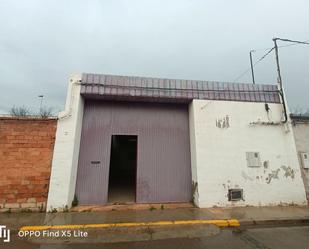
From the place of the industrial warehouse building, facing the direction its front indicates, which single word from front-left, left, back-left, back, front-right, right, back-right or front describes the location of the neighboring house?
left

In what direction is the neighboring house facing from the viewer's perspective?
toward the camera

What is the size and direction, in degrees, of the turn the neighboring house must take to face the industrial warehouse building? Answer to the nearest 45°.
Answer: approximately 45° to its right

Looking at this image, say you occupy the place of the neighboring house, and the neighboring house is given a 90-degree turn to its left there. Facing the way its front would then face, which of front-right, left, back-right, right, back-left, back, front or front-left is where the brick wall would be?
back-right

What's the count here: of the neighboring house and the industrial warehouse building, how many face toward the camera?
2

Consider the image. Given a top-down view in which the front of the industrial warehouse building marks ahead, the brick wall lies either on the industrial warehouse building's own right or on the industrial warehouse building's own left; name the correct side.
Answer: on the industrial warehouse building's own right

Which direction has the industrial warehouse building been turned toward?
toward the camera
